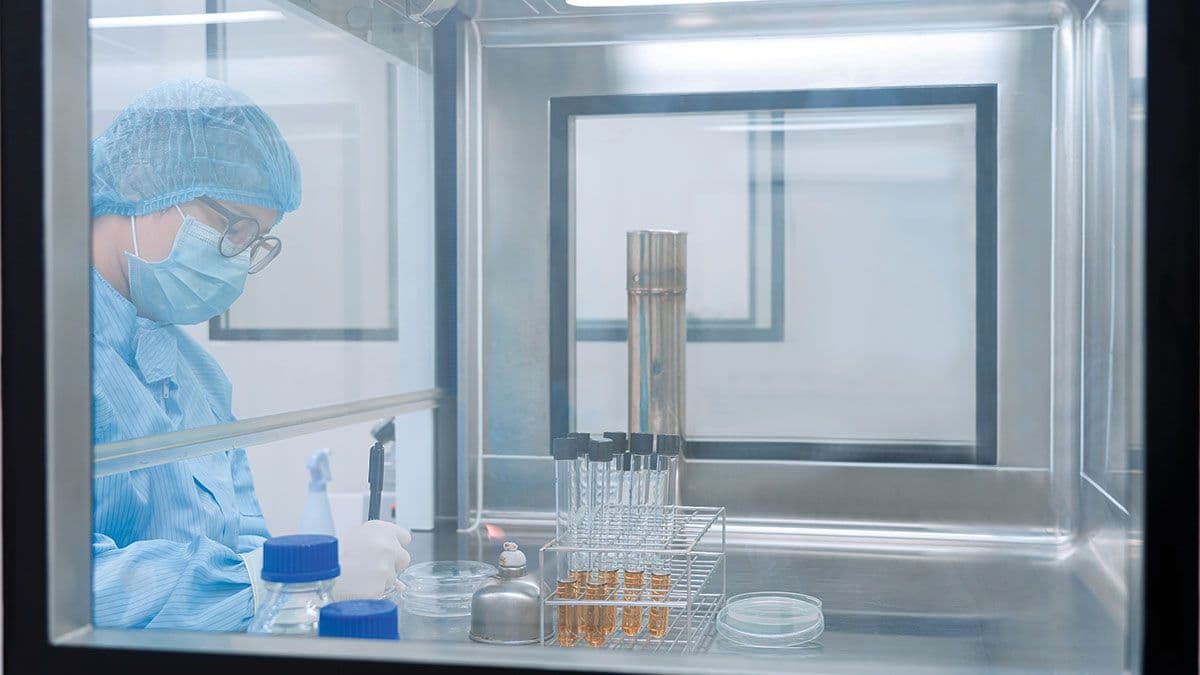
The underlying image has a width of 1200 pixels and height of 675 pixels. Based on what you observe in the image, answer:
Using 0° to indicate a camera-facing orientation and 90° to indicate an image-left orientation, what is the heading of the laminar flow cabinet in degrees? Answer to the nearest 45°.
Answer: approximately 90°

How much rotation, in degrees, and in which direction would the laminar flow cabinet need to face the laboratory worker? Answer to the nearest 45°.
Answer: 0° — it already faces them
